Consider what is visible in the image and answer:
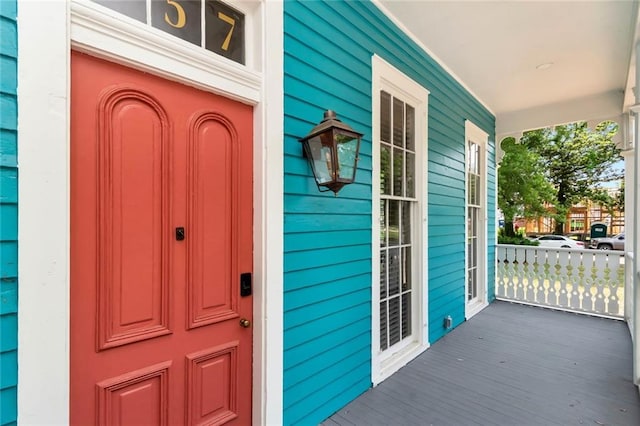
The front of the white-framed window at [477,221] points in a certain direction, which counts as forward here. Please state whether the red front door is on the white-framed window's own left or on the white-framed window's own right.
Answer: on the white-framed window's own right

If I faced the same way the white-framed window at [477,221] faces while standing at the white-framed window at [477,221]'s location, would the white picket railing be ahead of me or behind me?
ahead

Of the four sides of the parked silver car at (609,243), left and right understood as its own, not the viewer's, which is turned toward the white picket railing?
left

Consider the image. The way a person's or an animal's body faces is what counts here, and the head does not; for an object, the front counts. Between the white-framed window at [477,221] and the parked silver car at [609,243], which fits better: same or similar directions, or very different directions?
very different directions

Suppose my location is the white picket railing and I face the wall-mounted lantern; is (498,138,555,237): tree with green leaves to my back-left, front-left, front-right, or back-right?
back-right

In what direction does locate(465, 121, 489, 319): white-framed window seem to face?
to the viewer's right

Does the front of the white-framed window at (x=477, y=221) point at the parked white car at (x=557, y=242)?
no

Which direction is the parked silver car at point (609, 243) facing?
to the viewer's left

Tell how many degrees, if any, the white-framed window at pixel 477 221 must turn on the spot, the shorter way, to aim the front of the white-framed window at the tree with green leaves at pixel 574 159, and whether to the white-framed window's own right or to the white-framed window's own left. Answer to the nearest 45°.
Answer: approximately 90° to the white-framed window's own left

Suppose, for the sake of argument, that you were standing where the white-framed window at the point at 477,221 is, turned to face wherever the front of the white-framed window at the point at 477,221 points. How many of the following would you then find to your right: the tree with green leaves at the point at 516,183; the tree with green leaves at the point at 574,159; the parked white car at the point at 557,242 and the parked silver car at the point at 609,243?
0

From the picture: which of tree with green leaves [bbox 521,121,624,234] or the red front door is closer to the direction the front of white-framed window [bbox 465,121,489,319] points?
the tree with green leaves
